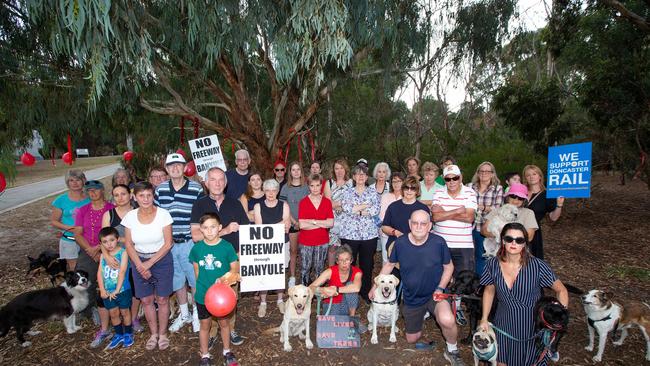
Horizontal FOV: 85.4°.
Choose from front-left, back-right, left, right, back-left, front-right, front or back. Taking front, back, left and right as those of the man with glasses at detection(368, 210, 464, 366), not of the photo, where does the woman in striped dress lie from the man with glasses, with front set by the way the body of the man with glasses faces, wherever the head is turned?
front-left

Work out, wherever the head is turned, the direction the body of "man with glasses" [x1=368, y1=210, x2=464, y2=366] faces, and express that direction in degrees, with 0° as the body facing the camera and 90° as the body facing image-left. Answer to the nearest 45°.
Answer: approximately 0°

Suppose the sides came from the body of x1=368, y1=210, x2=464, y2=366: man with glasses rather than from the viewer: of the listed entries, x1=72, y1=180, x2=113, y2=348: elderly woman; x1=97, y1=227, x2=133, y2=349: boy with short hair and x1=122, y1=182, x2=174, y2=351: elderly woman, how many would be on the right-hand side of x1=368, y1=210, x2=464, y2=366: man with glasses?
3

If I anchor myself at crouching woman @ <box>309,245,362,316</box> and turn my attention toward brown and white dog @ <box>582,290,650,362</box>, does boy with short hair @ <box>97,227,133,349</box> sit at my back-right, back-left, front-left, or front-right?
back-right

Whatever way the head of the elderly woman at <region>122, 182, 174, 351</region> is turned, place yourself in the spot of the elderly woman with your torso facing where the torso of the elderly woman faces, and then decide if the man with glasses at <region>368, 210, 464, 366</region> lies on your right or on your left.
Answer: on your left

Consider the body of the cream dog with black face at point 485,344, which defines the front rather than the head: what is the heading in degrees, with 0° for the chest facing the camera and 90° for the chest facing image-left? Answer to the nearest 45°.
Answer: approximately 0°

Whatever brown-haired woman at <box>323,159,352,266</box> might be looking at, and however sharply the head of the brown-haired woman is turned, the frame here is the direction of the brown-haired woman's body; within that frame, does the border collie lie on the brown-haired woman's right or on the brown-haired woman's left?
on the brown-haired woman's right

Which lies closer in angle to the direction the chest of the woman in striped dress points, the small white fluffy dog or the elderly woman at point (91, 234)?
the elderly woman

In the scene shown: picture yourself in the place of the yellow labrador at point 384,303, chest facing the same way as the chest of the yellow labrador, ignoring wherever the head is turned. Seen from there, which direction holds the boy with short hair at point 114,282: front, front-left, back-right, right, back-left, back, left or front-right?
right

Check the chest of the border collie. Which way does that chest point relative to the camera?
to the viewer's right
